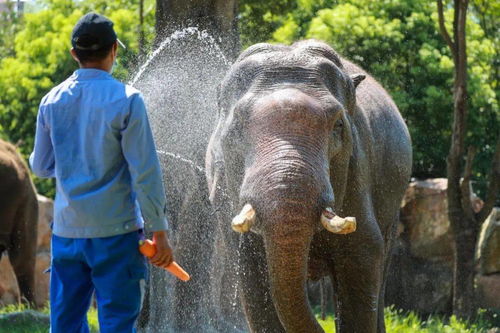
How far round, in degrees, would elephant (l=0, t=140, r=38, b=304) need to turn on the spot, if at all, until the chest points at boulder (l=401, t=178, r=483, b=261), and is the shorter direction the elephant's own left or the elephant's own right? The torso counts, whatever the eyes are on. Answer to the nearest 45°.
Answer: approximately 180°

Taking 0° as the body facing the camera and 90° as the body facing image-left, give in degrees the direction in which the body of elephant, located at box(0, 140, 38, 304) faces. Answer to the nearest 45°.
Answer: approximately 90°

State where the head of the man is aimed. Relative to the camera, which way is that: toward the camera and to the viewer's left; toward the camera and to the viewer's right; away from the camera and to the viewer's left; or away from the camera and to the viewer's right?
away from the camera and to the viewer's right

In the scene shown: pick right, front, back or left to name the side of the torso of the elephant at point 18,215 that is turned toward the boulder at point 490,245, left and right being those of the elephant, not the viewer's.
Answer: back
